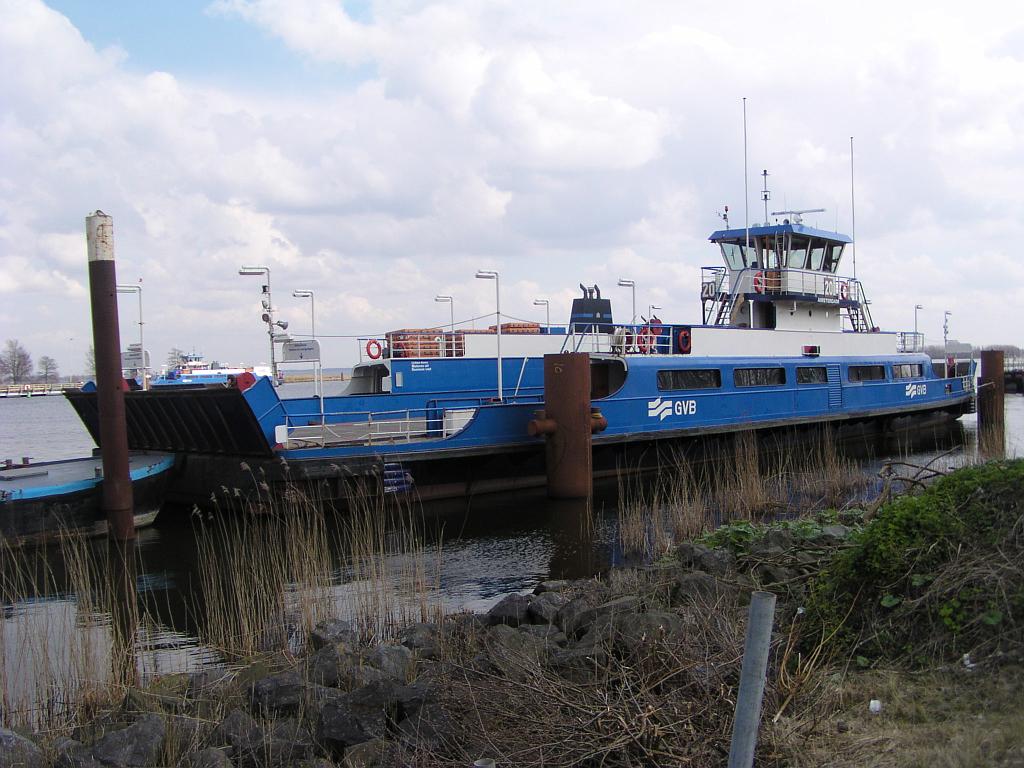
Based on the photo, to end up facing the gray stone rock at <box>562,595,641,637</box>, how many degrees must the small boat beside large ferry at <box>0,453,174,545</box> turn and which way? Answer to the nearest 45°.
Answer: approximately 45° to its right

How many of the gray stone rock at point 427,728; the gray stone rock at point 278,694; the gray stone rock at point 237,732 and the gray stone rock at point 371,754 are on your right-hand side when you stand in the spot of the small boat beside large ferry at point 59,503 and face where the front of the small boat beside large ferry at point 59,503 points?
4

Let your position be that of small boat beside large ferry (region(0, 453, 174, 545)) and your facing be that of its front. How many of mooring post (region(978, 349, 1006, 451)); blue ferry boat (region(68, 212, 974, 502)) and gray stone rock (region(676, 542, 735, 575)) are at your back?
0

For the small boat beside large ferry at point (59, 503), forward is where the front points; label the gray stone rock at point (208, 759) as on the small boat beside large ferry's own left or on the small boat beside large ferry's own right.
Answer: on the small boat beside large ferry's own right

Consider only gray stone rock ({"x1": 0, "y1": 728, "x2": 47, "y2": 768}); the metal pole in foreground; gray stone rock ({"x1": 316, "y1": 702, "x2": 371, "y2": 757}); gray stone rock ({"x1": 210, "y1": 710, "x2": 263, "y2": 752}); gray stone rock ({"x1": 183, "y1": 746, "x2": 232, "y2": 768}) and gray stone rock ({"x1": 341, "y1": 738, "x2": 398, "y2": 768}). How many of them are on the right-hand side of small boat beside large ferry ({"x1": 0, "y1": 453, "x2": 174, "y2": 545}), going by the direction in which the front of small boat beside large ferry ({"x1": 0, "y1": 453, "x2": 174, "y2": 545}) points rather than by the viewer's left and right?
6

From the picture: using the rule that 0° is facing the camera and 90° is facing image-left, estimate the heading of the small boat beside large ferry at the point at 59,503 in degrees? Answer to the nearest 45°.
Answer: approximately 270°

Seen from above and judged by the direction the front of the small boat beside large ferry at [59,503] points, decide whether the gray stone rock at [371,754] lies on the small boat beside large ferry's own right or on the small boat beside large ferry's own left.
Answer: on the small boat beside large ferry's own right

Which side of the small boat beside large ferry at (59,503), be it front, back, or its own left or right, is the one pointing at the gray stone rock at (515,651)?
right

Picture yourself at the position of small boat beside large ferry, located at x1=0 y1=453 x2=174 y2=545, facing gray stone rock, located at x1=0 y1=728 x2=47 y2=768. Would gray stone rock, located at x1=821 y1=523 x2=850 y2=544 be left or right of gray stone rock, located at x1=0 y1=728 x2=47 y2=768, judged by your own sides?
left

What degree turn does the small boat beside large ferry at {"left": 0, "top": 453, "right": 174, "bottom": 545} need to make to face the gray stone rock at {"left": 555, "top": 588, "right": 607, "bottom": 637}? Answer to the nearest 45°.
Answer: approximately 45° to its right

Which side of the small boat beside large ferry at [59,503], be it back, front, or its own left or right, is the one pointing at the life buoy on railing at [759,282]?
front

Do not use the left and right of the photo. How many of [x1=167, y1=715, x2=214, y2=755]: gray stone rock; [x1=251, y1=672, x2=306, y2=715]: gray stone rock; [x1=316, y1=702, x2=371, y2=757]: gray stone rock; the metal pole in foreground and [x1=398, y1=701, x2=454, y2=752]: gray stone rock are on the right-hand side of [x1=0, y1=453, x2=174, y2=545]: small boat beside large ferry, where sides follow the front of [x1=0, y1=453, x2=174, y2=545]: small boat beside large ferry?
5

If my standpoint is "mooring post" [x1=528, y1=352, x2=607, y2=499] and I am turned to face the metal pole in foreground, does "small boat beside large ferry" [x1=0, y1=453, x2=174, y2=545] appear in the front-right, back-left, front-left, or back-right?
front-right

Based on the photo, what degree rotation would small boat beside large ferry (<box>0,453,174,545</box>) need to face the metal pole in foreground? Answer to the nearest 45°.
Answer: approximately 90° to its right

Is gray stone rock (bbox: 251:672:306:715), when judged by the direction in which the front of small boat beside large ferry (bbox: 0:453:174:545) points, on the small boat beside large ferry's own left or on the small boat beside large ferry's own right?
on the small boat beside large ferry's own right

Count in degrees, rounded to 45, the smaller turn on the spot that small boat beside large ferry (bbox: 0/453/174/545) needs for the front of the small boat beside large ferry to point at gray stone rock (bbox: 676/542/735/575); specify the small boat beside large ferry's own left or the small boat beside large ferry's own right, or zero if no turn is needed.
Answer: approximately 45° to the small boat beside large ferry's own right

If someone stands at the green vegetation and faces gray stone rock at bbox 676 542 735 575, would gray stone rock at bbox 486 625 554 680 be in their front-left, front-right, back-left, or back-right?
front-left

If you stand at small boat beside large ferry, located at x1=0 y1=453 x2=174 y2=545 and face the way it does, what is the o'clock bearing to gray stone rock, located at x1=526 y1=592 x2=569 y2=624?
The gray stone rock is roughly at 2 o'clock from the small boat beside large ferry.

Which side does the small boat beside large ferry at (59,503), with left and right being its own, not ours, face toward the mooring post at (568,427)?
front

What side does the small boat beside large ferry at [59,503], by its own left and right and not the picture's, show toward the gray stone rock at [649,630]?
right
